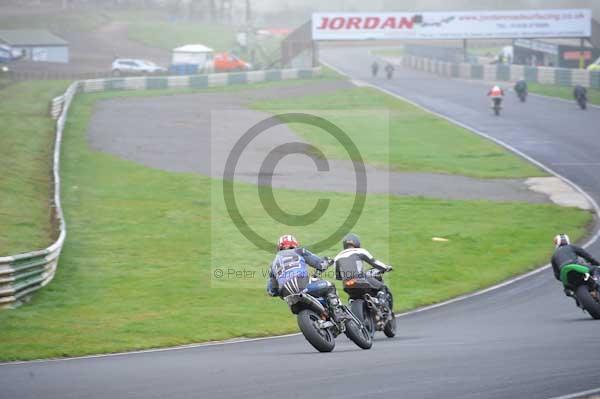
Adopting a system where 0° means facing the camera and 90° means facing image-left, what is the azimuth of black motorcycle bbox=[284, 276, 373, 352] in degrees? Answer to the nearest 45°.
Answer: approximately 225°

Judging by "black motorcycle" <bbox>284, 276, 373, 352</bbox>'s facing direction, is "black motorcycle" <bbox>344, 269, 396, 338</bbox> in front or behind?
in front

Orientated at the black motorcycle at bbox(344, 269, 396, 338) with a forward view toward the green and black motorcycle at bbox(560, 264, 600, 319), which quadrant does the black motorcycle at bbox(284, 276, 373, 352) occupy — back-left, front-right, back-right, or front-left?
back-right

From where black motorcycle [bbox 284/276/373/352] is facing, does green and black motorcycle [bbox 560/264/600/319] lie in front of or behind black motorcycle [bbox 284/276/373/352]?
in front
